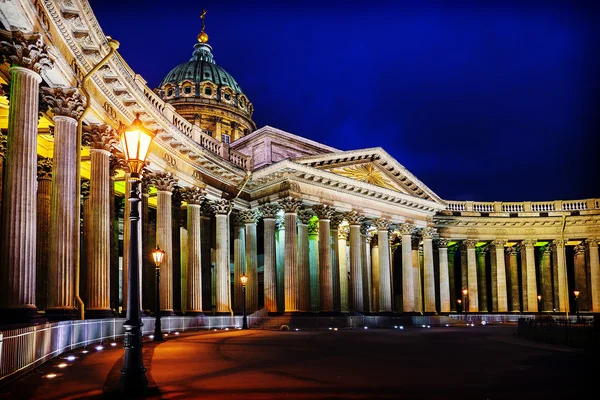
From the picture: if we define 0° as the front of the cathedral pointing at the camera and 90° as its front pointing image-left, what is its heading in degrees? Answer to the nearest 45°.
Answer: approximately 315°

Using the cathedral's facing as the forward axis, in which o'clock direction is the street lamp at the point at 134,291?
The street lamp is roughly at 1 o'clock from the cathedral.
